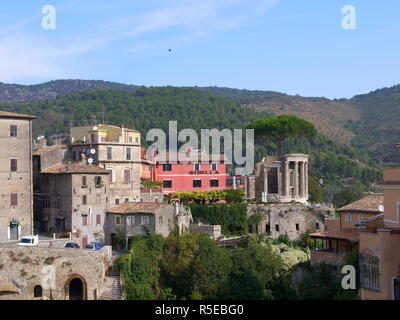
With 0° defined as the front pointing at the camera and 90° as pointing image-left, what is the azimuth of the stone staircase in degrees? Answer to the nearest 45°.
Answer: approximately 0°

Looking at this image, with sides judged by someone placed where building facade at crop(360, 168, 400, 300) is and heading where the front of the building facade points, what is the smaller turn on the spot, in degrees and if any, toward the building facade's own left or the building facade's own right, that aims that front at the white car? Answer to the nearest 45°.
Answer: approximately 45° to the building facade's own right

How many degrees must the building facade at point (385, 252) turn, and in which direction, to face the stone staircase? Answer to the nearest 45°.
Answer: approximately 45° to its right

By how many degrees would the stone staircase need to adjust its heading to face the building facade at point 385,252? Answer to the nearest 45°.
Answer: approximately 45° to its left

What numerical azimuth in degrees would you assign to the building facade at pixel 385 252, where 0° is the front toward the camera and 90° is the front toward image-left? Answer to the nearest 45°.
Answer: approximately 45°

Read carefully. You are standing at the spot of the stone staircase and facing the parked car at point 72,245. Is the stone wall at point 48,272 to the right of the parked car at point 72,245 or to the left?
left

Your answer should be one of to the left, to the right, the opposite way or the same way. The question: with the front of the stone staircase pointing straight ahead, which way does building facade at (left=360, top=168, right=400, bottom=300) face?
to the right

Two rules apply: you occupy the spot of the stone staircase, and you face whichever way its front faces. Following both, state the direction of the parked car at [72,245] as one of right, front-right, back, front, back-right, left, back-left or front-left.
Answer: back-right
